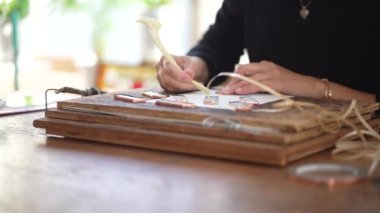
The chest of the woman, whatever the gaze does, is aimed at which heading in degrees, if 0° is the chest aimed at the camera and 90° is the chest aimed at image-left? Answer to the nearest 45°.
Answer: approximately 45°

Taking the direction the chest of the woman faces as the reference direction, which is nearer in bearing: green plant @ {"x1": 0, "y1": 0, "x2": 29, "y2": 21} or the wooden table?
the wooden table

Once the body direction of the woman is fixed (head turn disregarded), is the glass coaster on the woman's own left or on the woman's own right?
on the woman's own left

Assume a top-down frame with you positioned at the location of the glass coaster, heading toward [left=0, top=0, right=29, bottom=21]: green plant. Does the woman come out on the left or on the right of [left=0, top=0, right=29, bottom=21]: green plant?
right

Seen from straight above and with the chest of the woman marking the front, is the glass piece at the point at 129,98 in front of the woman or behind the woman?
in front
